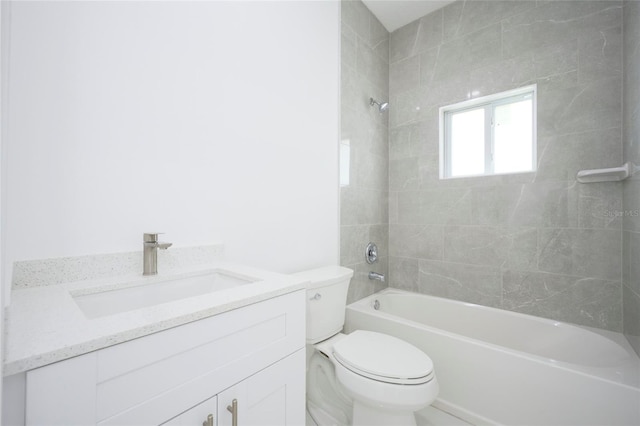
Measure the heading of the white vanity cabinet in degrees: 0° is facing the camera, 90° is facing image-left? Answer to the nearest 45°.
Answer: approximately 315°

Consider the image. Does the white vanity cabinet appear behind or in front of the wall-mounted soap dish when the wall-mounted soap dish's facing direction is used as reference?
in front

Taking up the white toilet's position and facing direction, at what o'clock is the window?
The window is roughly at 9 o'clock from the white toilet.

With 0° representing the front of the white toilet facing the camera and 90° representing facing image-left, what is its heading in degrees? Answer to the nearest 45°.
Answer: approximately 315°

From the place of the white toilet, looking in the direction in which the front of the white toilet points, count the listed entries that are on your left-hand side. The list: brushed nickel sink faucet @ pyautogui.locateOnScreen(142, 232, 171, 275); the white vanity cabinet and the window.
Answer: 1

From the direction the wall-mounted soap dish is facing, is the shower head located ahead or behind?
ahead

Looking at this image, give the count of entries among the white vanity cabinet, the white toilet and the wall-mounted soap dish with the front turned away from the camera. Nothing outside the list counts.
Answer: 0

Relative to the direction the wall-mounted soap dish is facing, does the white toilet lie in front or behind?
in front

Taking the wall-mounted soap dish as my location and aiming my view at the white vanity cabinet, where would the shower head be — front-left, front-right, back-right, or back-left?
front-right

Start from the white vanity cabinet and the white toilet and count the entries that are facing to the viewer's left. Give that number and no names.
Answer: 0
